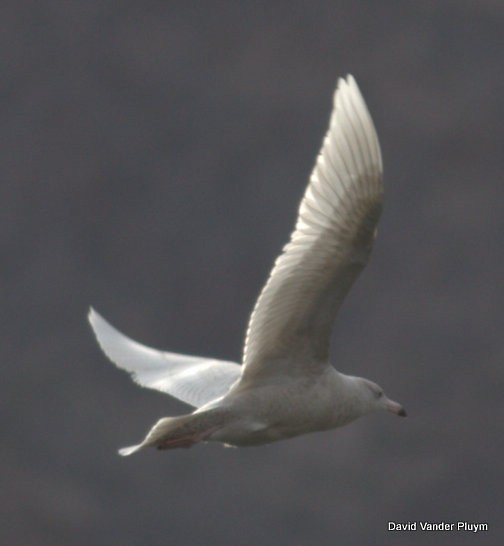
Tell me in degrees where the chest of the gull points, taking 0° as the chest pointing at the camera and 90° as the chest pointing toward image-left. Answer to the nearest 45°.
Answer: approximately 270°
